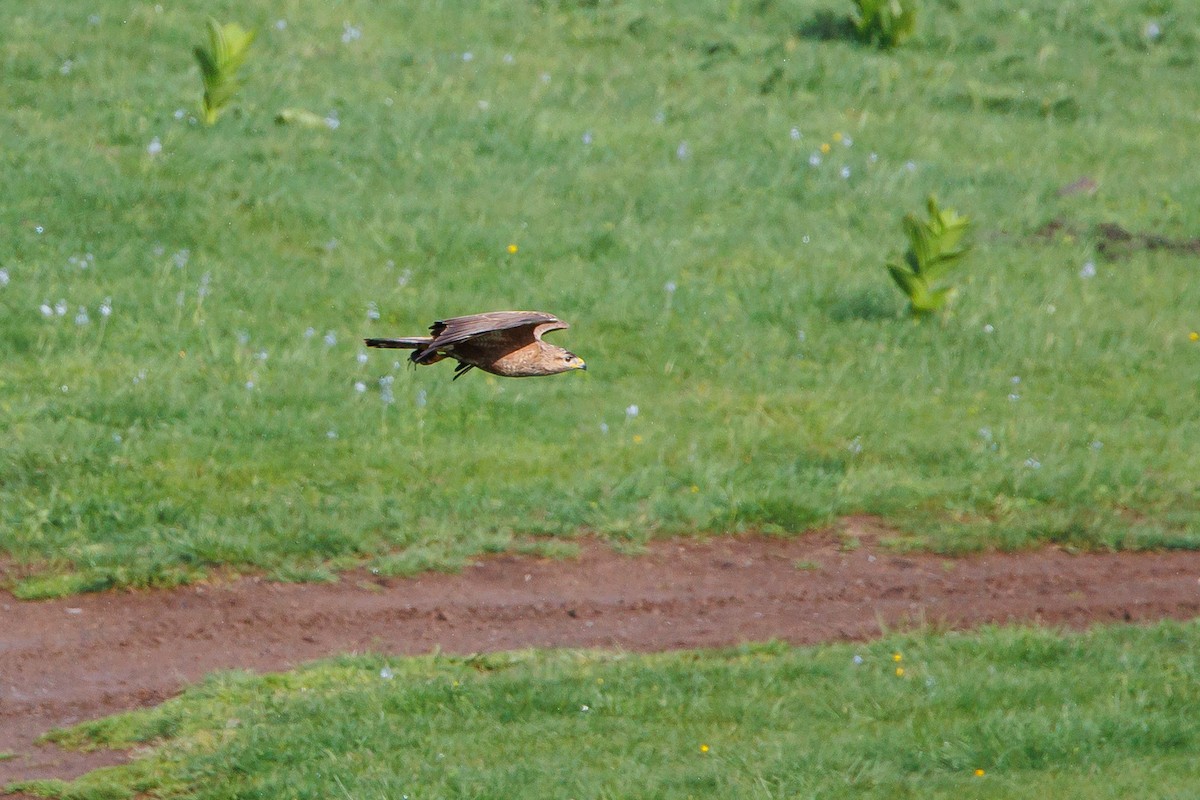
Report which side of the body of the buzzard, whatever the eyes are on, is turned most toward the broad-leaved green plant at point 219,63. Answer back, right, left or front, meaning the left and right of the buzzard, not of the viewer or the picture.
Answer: left

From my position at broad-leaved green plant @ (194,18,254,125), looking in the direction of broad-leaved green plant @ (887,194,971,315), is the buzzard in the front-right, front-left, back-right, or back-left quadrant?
front-right

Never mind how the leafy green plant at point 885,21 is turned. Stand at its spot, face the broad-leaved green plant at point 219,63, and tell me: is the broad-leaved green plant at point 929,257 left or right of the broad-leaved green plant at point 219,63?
left

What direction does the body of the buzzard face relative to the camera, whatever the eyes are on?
to the viewer's right

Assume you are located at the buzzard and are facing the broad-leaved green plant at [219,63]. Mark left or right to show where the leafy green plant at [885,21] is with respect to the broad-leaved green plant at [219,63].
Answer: right

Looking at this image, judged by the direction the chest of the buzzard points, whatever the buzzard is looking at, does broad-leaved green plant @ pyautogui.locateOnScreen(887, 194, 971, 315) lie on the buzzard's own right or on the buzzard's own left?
on the buzzard's own left

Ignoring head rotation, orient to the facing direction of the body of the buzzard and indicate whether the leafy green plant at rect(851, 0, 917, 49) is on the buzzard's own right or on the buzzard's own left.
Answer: on the buzzard's own left
